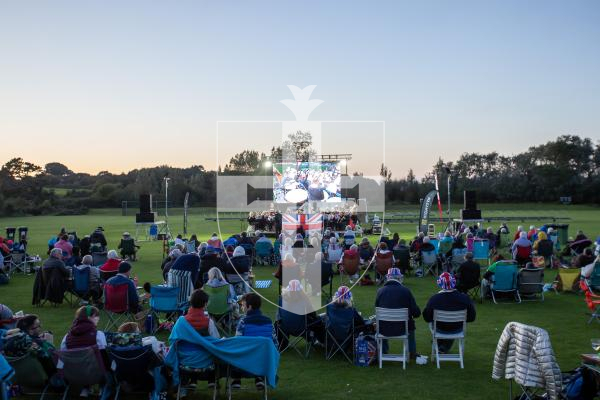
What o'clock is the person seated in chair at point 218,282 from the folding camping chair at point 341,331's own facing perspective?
The person seated in chair is roughly at 10 o'clock from the folding camping chair.

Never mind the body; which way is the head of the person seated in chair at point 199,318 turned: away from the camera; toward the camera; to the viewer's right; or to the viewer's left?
away from the camera

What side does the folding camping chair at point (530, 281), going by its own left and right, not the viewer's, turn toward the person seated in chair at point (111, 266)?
left

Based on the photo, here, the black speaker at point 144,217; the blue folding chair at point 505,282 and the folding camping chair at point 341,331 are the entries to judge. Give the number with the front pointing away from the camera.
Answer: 2

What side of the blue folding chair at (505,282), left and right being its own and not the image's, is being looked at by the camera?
back

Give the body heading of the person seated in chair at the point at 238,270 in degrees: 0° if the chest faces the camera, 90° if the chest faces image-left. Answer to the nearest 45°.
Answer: approximately 180°

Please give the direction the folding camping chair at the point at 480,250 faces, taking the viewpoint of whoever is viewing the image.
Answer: facing away from the viewer

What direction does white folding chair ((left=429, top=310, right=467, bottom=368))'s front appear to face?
away from the camera

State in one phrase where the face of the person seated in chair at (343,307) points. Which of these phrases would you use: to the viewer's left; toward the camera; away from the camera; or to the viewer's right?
away from the camera

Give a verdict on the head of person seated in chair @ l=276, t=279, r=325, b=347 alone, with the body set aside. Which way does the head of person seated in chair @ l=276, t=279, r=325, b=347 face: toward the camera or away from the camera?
away from the camera

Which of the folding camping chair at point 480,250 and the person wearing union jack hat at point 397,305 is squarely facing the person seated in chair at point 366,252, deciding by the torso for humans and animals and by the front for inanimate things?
the person wearing union jack hat

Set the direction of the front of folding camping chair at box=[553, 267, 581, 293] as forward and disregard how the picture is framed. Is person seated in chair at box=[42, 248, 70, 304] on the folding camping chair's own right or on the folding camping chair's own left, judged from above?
on the folding camping chair's own left

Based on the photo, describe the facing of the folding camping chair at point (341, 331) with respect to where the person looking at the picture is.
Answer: facing away from the viewer

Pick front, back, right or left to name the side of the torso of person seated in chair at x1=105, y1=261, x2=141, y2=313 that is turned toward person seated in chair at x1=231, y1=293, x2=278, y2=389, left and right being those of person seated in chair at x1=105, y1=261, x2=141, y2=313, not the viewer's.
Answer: right

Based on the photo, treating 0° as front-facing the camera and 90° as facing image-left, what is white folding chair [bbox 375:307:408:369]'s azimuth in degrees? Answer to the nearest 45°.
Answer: approximately 180°
